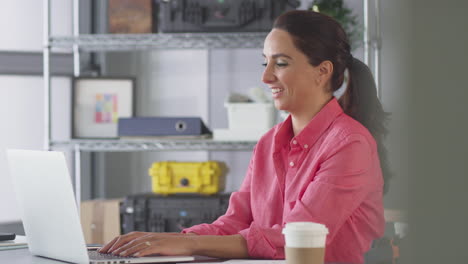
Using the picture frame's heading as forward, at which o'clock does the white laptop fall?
The white laptop is roughly at 12 o'clock from the picture frame.

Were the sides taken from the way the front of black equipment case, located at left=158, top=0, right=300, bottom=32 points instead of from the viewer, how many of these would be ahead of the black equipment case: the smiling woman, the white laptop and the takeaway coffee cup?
3

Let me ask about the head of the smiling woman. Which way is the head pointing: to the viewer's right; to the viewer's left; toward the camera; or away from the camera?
to the viewer's left

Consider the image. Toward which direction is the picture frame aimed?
toward the camera

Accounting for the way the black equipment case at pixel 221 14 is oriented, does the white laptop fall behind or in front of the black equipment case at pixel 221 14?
in front

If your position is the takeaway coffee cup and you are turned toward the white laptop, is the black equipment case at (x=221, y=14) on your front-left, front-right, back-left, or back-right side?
front-right

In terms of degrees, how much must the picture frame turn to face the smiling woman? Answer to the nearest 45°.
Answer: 0° — it already faces them

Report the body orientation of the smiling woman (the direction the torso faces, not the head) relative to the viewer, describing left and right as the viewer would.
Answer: facing the viewer and to the left of the viewer

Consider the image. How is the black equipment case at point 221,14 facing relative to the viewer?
toward the camera

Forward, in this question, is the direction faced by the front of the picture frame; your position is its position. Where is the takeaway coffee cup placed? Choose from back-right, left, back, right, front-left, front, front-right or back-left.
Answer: front

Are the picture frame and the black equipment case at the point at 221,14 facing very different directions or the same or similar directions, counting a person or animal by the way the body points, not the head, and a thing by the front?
same or similar directions

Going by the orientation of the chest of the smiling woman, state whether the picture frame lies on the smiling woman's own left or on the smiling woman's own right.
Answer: on the smiling woman's own right

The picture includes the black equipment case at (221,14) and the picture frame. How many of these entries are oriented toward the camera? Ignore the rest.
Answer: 2
